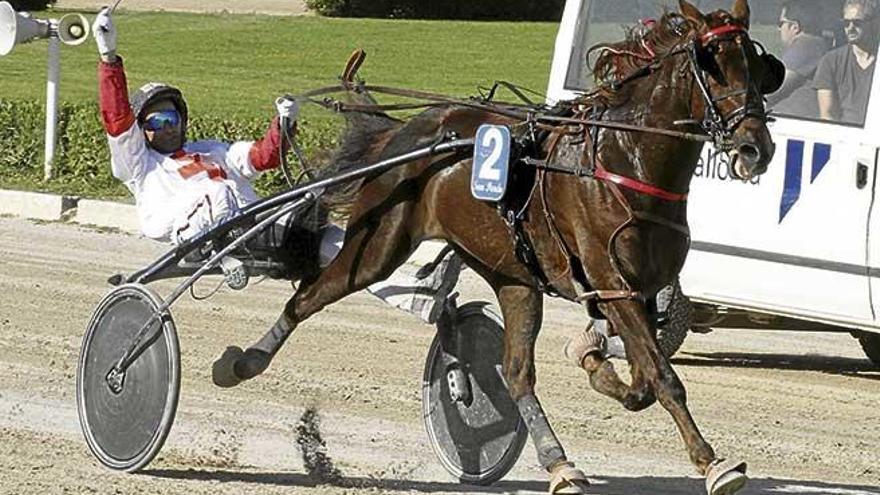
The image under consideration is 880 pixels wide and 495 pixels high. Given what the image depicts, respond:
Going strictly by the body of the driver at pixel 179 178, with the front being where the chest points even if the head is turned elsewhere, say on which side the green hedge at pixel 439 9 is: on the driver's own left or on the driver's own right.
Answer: on the driver's own left

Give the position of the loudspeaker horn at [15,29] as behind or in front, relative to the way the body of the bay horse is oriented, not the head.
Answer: behind

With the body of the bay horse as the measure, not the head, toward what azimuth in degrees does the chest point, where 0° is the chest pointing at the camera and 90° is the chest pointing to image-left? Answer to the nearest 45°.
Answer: approximately 315°

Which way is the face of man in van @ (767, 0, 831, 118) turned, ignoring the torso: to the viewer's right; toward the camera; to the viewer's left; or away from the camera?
to the viewer's left

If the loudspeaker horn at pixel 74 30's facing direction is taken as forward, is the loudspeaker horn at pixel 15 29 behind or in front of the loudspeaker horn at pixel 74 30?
behind
